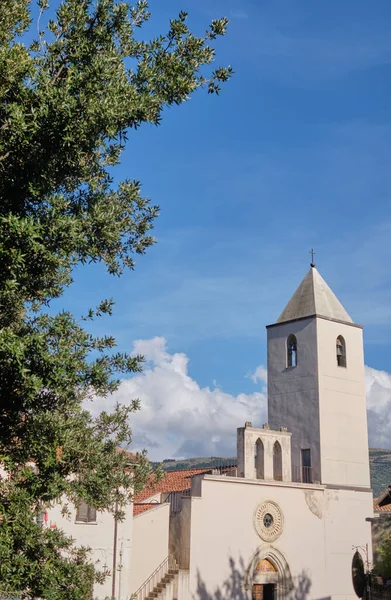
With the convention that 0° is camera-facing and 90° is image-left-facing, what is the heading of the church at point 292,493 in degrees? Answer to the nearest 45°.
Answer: approximately 315°
